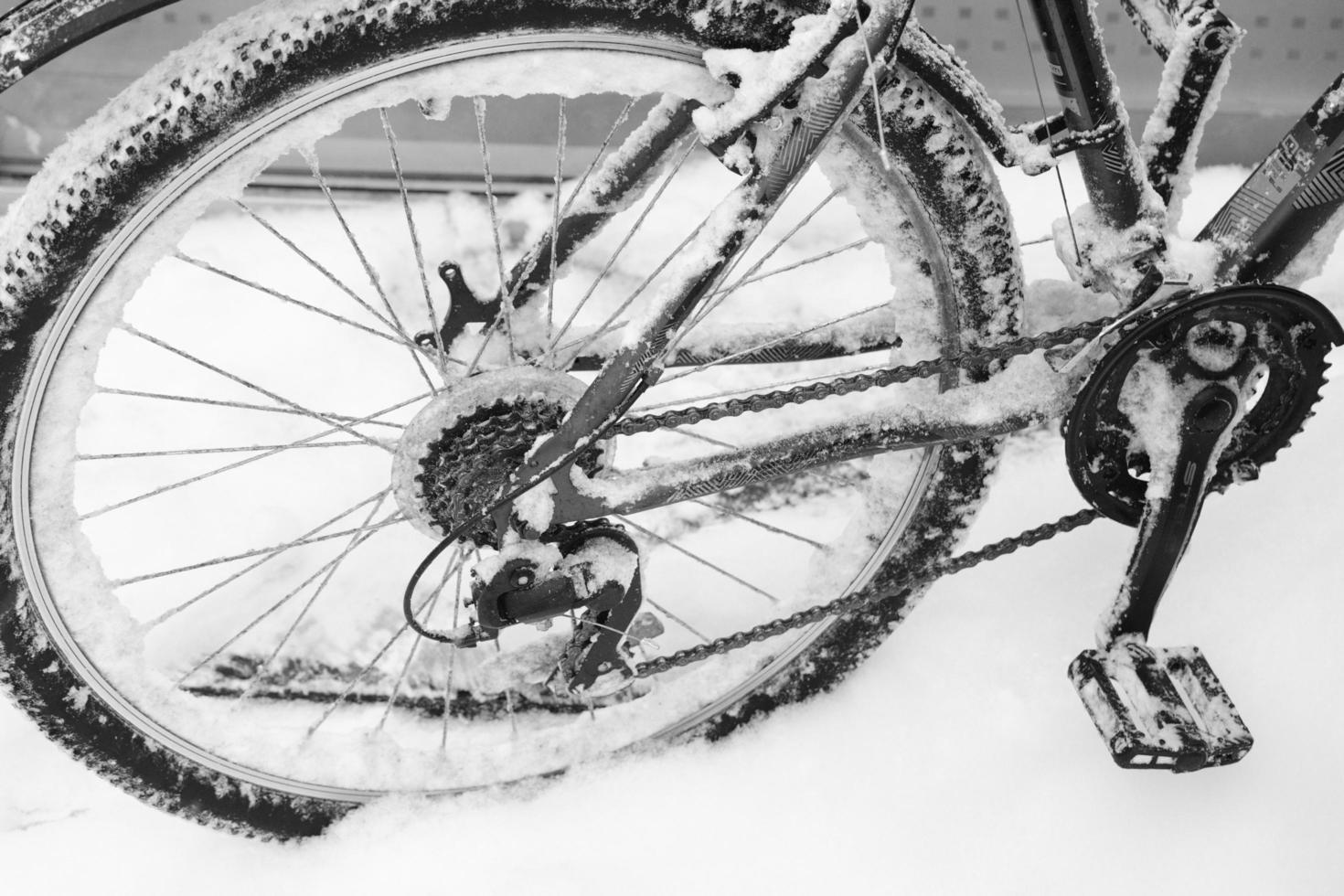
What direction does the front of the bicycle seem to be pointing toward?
to the viewer's right
